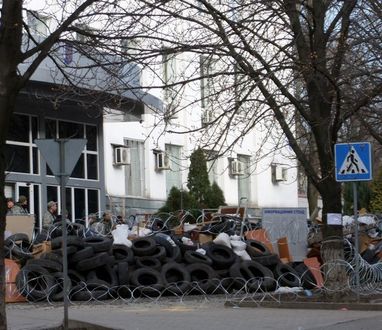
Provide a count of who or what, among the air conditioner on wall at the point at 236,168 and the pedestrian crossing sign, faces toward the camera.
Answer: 2

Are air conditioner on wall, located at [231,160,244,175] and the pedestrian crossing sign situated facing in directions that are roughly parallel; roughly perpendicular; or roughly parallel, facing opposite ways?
roughly parallel

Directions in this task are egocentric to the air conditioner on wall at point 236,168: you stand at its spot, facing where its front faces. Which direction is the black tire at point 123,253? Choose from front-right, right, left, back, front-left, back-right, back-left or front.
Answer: front

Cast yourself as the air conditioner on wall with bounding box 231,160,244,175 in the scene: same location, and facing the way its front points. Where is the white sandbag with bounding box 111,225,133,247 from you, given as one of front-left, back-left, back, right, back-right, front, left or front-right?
front

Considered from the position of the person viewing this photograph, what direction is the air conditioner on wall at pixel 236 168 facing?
facing the viewer

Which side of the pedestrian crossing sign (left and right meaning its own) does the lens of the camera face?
front

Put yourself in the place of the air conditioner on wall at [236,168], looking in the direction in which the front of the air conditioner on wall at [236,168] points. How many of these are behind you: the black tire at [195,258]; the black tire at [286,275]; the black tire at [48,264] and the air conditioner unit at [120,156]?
0

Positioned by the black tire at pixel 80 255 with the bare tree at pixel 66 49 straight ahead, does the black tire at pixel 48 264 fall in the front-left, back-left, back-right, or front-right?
front-right

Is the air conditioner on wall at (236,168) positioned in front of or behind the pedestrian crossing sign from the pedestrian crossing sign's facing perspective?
behind

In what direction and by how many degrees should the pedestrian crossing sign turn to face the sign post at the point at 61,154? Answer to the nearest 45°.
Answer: approximately 45° to its right

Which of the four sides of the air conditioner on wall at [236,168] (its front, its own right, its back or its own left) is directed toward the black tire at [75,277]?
front

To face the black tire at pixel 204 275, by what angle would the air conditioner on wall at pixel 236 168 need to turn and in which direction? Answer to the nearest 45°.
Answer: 0° — it already faces it

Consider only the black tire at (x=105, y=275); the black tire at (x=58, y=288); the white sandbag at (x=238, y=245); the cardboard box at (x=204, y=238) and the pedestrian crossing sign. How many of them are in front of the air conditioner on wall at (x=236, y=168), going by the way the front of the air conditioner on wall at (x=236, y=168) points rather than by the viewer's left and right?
5

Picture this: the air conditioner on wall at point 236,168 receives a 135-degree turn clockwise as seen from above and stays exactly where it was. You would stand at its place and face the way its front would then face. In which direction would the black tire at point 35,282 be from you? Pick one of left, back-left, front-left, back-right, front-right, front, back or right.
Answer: back-left

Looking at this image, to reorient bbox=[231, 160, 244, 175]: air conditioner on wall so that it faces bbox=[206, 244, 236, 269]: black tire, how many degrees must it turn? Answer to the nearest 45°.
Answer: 0° — it already faces it

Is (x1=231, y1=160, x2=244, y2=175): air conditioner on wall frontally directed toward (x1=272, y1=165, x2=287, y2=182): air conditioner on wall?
no

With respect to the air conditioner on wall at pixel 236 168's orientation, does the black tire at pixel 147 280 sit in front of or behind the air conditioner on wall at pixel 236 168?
in front

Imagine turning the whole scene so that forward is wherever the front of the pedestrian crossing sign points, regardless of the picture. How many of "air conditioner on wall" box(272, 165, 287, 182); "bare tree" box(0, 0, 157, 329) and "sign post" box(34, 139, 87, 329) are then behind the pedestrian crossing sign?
1
